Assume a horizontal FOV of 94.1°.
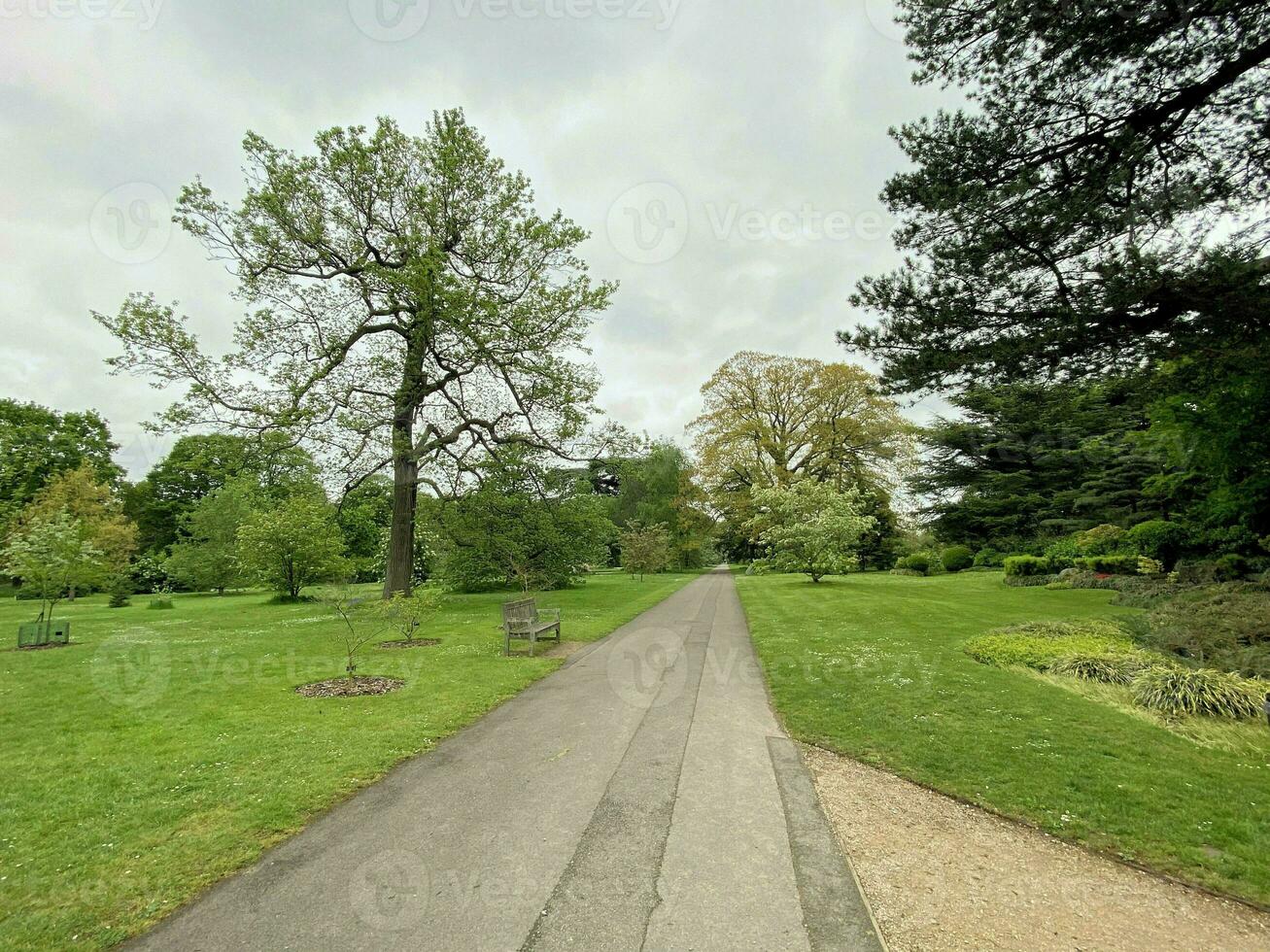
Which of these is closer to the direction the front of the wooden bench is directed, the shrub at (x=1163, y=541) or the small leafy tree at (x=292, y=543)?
the shrub

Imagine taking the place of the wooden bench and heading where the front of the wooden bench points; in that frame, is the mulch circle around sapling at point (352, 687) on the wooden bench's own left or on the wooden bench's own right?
on the wooden bench's own right

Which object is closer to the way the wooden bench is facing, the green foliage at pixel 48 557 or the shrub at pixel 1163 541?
the shrub

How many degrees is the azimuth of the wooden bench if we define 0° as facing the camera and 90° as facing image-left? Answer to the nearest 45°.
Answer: approximately 315°

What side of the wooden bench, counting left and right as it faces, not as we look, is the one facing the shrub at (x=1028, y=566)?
left

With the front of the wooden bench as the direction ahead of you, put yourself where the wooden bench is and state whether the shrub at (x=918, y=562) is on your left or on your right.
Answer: on your left

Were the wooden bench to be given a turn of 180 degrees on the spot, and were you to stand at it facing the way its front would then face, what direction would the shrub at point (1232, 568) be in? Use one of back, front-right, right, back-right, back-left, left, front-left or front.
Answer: back-right

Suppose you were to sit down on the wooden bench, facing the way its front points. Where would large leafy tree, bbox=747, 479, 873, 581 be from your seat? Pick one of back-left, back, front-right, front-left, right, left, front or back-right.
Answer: left

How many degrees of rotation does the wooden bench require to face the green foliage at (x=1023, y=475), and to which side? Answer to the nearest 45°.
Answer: approximately 90° to its left

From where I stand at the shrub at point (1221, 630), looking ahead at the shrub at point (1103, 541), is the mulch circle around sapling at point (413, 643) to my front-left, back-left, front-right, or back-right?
back-left

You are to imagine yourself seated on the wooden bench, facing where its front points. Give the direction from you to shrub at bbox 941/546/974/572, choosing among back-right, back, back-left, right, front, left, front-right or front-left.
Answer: left

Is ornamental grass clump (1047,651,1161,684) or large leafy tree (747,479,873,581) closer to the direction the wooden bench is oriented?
the ornamental grass clump

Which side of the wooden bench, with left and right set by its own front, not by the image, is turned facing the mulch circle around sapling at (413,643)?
back

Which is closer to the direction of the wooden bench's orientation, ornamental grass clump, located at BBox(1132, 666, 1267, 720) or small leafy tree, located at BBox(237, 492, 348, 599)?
the ornamental grass clump

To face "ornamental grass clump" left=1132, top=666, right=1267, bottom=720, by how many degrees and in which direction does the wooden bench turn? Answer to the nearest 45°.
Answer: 0° — it already faces it

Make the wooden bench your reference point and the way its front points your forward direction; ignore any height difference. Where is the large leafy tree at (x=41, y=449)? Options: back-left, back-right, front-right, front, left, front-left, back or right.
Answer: back

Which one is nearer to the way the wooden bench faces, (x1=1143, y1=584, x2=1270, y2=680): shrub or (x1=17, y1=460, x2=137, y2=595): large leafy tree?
the shrub
